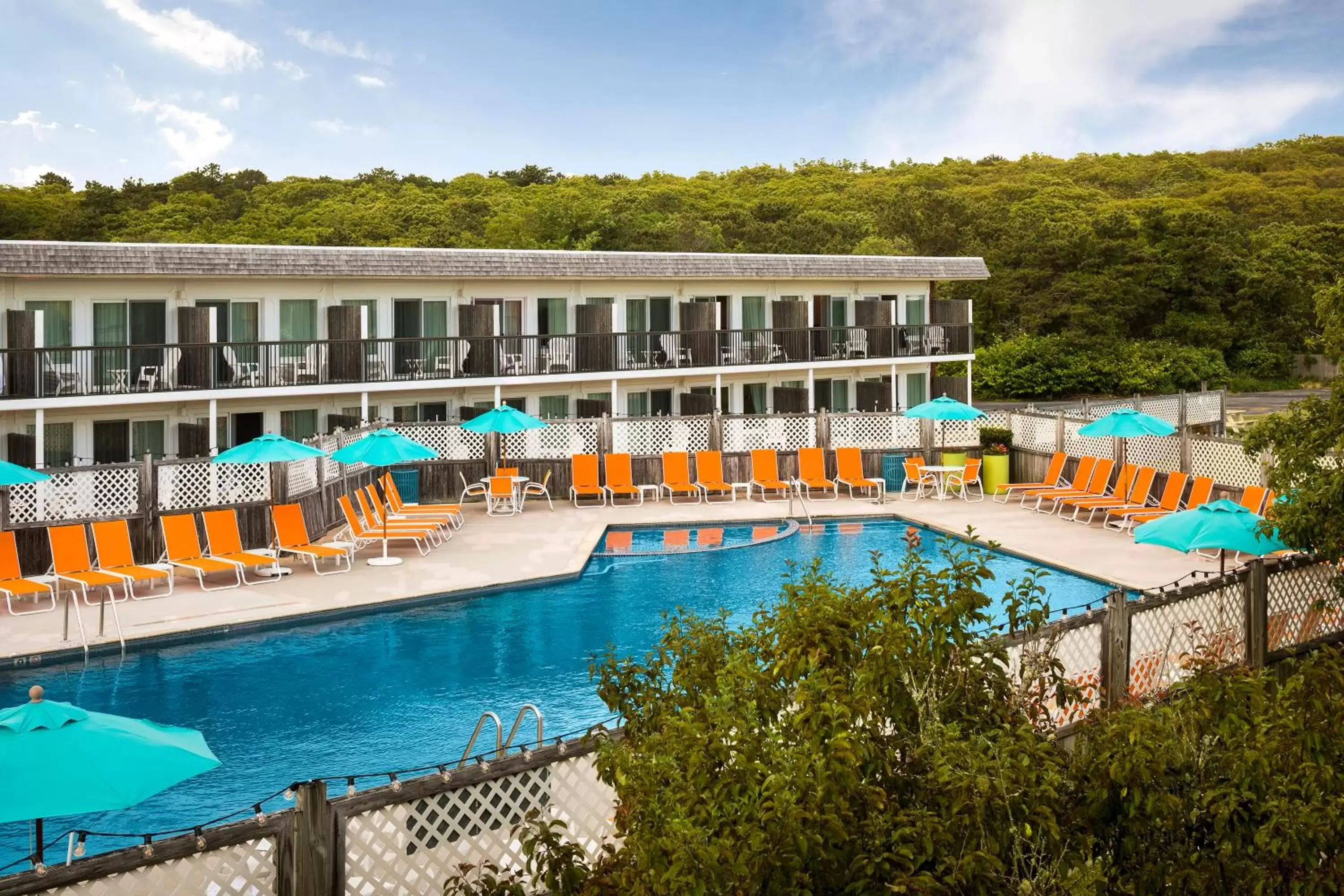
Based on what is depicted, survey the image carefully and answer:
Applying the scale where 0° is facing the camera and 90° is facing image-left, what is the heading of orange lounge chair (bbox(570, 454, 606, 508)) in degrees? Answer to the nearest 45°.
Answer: approximately 0°

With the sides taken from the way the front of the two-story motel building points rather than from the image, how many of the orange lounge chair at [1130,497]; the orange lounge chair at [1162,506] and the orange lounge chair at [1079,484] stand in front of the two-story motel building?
3

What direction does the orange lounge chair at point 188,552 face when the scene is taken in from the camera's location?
facing the viewer and to the right of the viewer

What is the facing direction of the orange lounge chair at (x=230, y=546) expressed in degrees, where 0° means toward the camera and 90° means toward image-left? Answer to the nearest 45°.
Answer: approximately 315°

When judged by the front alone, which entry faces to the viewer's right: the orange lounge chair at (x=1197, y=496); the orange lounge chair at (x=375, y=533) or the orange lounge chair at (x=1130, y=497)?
the orange lounge chair at (x=375, y=533)

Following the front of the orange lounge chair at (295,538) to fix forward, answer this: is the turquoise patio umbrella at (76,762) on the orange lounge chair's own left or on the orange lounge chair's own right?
on the orange lounge chair's own right
